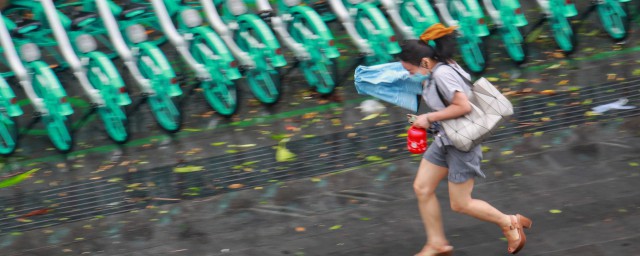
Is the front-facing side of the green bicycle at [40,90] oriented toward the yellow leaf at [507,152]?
no

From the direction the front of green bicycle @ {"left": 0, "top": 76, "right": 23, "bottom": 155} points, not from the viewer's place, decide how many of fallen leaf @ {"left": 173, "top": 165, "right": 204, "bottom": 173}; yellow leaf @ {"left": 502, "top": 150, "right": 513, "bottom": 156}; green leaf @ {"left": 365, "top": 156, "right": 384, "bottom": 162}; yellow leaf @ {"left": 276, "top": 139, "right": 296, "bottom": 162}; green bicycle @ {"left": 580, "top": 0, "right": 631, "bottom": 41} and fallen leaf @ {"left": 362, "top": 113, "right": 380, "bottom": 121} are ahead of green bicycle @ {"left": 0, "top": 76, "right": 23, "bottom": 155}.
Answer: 0

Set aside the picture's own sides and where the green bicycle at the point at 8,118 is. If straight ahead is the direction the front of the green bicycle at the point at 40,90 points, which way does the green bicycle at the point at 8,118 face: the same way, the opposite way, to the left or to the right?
the same way

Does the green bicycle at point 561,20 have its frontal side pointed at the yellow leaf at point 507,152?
no

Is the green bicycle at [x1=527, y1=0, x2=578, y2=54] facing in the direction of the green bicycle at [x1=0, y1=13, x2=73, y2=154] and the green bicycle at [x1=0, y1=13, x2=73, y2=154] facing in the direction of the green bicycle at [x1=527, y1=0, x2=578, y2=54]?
no

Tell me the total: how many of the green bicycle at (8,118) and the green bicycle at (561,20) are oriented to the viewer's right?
0

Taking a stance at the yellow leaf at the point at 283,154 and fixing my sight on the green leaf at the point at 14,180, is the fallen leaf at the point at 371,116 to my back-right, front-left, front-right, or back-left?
back-right

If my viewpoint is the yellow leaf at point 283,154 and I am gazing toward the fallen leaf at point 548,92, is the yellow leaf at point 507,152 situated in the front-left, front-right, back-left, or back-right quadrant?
front-right
